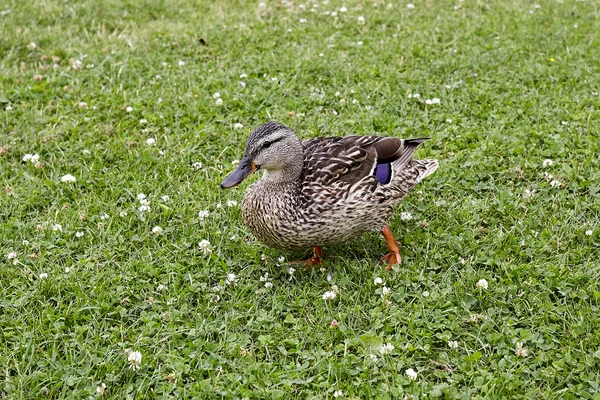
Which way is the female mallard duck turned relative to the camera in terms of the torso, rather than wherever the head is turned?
to the viewer's left

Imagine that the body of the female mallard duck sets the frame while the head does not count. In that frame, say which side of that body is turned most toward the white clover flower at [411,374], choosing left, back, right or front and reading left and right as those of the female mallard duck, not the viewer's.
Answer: left

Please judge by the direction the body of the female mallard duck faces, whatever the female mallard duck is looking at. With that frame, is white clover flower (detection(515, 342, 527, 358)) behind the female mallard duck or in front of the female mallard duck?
behind

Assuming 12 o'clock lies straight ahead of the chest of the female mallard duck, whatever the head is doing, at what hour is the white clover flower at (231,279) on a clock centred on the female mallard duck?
The white clover flower is roughly at 11 o'clock from the female mallard duck.

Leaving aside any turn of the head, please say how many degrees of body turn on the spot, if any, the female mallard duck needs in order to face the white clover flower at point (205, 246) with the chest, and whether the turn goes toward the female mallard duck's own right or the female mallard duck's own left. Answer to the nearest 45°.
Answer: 0° — it already faces it

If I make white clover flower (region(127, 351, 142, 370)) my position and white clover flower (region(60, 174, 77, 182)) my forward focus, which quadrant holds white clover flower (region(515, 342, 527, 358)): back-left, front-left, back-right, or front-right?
back-right

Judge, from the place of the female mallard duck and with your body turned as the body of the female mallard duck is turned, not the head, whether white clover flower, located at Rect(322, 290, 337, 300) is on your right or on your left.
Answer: on your left

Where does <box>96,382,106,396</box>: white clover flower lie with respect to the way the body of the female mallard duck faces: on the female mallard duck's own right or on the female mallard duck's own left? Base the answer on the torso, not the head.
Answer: on the female mallard duck's own left
